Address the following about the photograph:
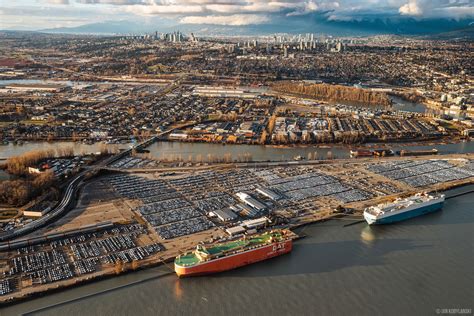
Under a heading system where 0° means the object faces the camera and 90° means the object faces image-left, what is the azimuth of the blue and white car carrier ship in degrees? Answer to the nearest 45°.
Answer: approximately 45°

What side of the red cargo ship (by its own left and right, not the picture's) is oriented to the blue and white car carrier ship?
back

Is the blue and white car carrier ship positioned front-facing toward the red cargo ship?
yes
